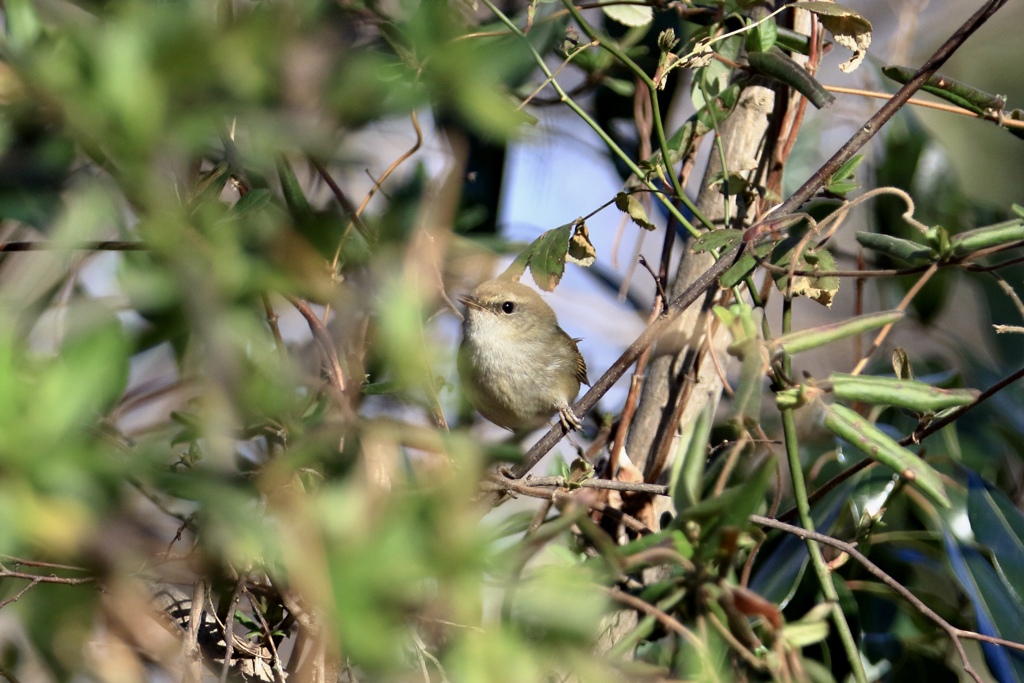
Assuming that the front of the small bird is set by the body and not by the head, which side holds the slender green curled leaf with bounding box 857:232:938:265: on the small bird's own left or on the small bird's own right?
on the small bird's own left

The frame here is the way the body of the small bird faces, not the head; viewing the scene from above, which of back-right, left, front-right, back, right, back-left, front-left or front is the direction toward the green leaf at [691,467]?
front-left

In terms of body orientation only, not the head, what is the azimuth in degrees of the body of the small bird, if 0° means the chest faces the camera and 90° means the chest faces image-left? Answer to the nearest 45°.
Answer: approximately 45°

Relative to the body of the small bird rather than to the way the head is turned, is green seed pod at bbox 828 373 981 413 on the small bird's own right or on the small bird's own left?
on the small bird's own left

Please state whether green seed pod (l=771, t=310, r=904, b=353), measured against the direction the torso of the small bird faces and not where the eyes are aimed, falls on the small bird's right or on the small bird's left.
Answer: on the small bird's left
